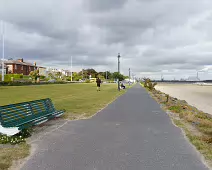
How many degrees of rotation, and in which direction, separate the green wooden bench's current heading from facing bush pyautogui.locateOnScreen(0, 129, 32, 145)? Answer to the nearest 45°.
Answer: approximately 45° to its right

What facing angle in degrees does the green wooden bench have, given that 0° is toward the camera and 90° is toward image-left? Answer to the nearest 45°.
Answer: approximately 315°
